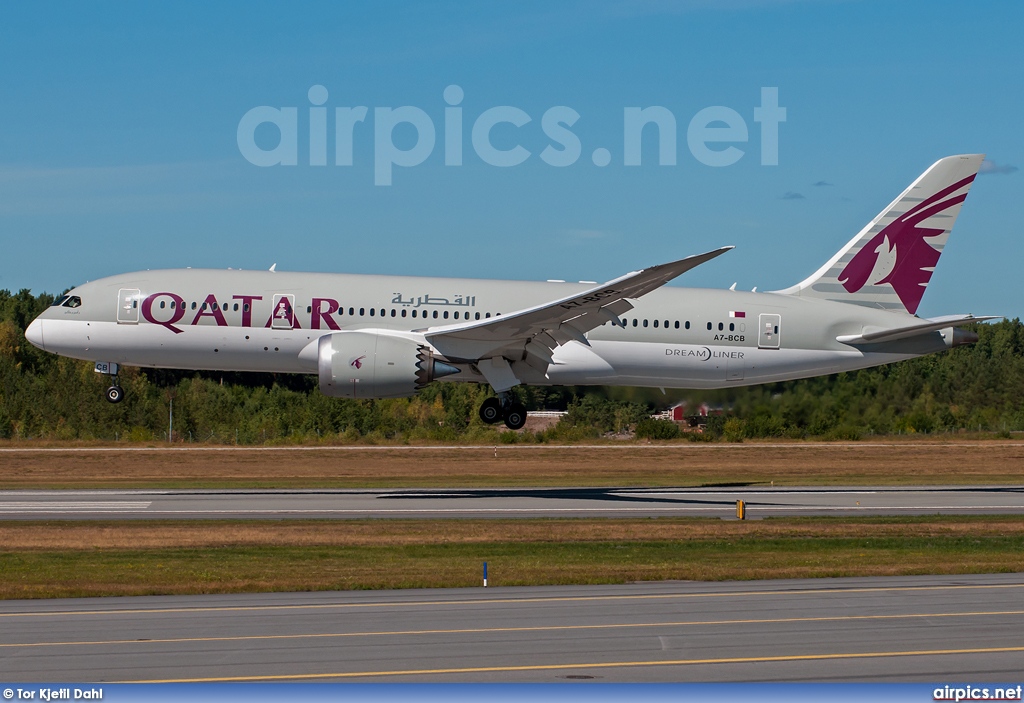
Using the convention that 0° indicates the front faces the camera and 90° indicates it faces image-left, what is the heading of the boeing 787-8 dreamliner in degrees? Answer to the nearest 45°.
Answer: approximately 90°
